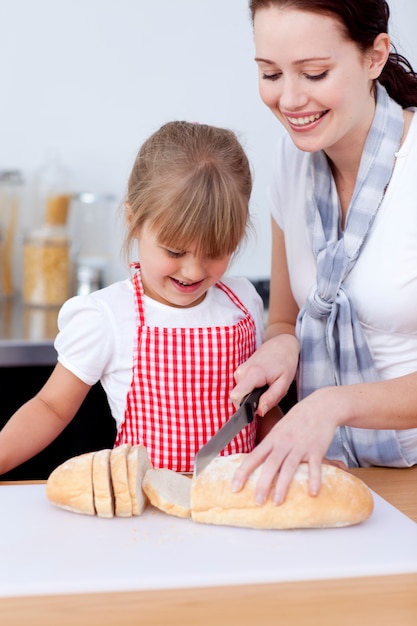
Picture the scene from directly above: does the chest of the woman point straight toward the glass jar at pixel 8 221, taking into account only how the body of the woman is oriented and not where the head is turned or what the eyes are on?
no

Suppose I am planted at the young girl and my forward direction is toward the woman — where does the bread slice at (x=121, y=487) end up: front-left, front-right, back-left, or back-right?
back-right

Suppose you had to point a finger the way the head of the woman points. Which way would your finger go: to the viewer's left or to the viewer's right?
to the viewer's left

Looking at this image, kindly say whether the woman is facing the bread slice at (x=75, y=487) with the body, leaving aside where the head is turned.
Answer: yes

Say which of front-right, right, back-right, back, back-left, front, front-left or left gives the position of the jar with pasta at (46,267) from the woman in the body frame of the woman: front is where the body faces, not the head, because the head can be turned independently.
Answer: right

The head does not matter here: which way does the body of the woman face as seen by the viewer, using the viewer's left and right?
facing the viewer and to the left of the viewer
